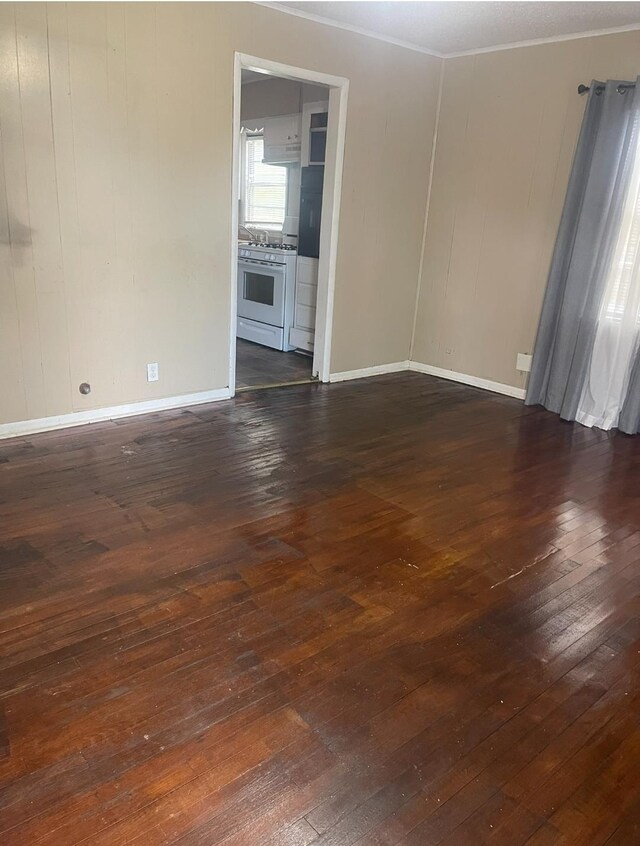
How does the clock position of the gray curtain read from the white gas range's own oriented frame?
The gray curtain is roughly at 9 o'clock from the white gas range.

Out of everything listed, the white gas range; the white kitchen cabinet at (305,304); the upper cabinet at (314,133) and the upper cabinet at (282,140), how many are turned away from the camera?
0

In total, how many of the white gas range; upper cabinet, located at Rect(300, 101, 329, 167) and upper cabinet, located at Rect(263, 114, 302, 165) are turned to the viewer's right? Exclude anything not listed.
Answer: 0

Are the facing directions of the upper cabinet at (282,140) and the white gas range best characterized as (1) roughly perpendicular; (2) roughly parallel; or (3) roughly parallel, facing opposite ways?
roughly parallel

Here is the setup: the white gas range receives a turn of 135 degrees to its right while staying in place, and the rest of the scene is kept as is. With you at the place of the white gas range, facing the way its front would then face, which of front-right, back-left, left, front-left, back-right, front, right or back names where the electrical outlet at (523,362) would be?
back-right

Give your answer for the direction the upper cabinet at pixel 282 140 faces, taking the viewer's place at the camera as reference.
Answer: facing the viewer and to the left of the viewer

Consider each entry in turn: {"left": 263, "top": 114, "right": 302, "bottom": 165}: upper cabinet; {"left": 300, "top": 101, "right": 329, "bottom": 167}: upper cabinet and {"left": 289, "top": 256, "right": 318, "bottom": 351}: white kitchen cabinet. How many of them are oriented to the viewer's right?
0
